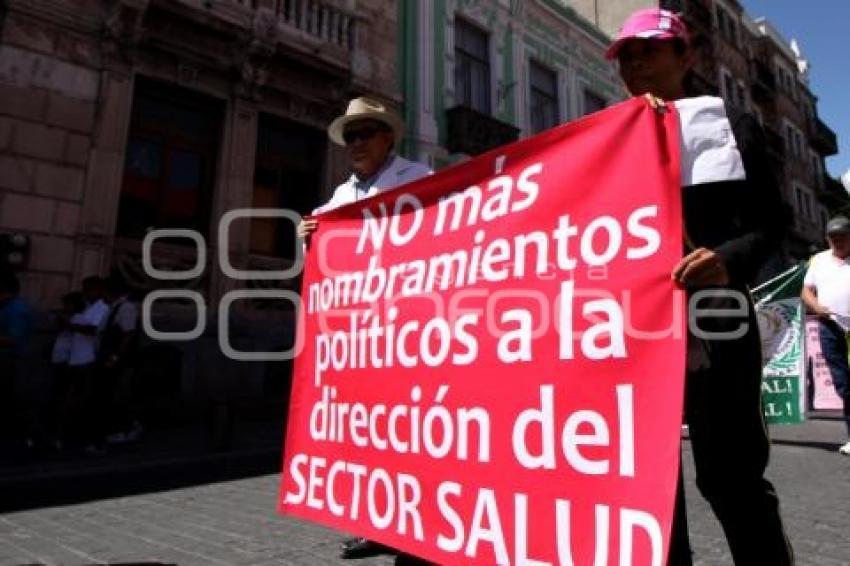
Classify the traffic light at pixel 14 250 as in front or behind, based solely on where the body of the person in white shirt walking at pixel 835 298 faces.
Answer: in front

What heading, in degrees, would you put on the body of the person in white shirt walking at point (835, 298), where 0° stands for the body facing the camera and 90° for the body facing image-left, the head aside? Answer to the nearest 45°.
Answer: approximately 45°

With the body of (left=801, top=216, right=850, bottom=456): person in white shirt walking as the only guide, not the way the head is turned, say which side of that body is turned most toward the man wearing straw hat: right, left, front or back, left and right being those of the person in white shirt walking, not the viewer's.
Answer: front

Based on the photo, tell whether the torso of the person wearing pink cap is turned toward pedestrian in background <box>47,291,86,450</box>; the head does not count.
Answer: no

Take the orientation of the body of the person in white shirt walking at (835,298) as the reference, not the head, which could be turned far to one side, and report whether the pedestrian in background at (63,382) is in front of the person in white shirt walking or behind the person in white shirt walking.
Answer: in front

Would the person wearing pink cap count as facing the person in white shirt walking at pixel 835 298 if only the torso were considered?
no

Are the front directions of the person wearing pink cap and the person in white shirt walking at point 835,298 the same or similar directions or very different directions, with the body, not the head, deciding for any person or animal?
same or similar directions
